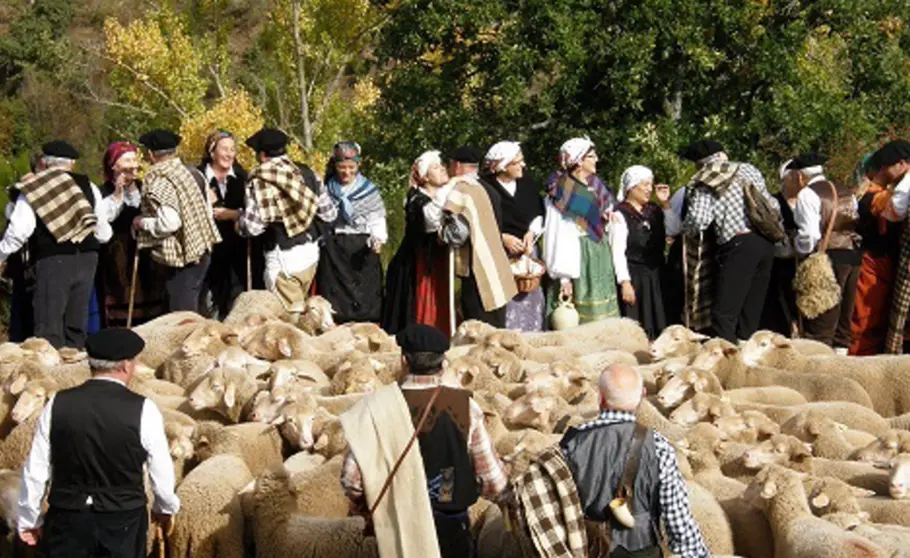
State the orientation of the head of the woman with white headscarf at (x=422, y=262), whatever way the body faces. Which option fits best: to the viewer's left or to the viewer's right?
to the viewer's right

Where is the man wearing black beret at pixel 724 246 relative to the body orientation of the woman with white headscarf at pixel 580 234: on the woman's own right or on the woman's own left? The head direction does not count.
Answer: on the woman's own left

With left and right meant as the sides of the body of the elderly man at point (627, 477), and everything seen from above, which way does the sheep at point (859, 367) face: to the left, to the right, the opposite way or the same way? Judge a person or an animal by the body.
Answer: to the left

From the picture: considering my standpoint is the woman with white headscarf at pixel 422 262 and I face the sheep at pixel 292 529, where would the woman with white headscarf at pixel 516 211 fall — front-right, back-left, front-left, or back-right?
back-left

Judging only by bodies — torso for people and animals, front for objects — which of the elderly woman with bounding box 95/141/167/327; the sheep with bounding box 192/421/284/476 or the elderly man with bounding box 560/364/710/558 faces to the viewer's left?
the sheep

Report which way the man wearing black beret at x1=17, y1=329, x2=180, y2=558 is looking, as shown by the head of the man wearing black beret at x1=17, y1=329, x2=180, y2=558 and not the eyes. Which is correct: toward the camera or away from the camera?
away from the camera

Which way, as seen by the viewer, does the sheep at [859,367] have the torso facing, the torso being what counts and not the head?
to the viewer's left

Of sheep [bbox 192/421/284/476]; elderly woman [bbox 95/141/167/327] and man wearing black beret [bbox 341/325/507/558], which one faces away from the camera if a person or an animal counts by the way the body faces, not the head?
the man wearing black beret

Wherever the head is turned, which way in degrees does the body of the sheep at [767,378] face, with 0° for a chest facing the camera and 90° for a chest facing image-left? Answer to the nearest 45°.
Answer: approximately 90°

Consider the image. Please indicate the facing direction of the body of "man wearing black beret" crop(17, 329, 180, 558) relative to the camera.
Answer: away from the camera

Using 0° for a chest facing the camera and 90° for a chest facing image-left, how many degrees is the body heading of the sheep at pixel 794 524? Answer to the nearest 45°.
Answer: approximately 90°

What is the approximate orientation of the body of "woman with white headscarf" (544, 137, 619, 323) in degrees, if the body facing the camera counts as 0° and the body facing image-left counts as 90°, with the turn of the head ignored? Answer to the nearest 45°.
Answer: approximately 315°

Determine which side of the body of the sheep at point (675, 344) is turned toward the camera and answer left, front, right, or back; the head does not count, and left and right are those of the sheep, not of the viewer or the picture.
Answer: left

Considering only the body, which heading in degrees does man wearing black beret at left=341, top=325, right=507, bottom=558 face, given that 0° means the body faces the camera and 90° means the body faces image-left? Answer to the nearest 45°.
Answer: approximately 180°
